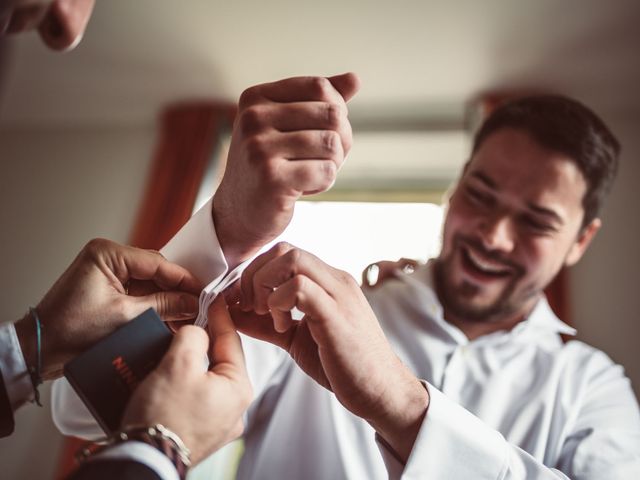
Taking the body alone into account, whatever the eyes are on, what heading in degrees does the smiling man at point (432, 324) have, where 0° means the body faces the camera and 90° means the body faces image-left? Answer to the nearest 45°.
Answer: approximately 45°

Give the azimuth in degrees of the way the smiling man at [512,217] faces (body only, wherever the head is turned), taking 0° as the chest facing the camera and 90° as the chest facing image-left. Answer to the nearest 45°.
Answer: approximately 45°

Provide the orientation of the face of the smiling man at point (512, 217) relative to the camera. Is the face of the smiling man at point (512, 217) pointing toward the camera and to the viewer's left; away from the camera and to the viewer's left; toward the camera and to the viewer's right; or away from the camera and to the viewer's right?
toward the camera and to the viewer's left

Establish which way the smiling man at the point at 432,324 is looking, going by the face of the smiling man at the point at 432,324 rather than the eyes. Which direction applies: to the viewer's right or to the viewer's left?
to the viewer's left
